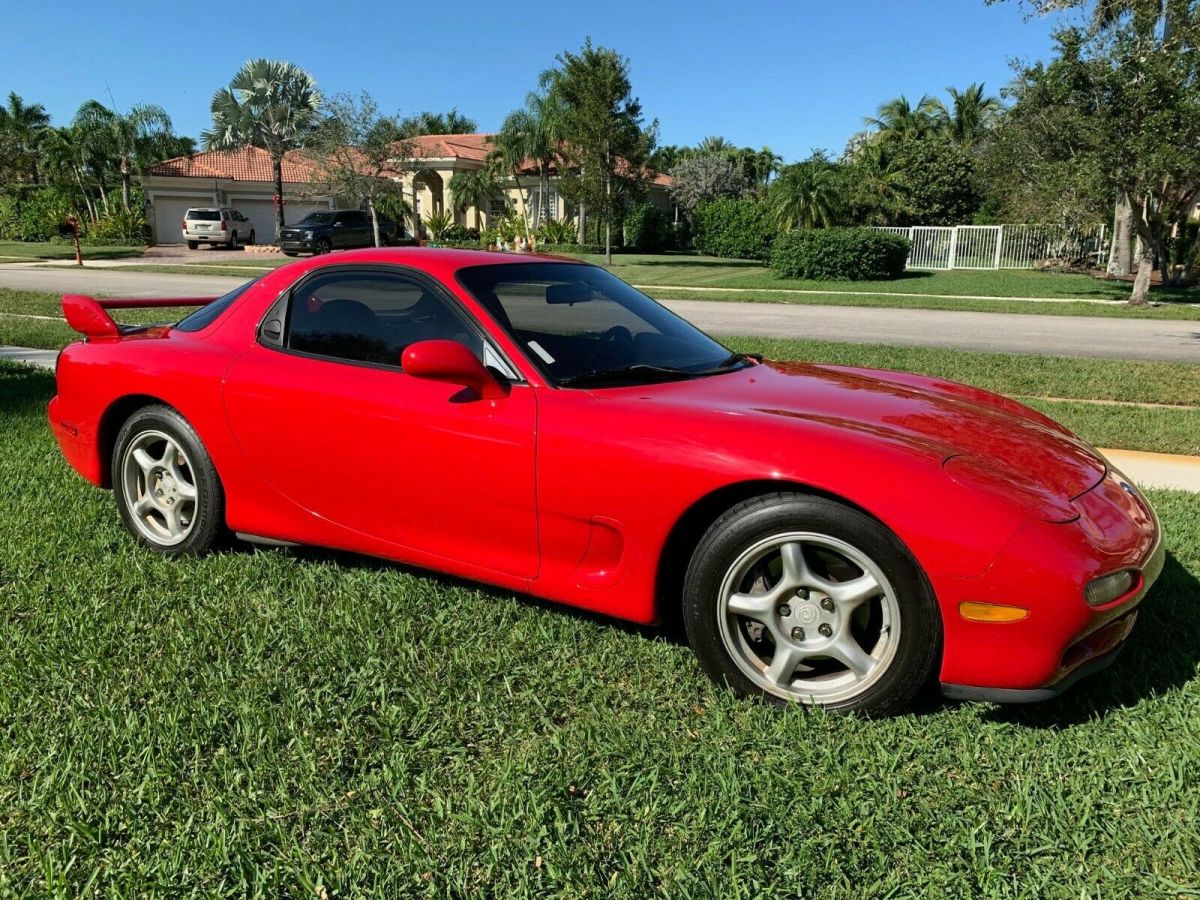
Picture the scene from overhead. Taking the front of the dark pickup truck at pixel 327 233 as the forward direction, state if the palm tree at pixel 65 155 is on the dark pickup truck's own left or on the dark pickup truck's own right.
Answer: on the dark pickup truck's own right

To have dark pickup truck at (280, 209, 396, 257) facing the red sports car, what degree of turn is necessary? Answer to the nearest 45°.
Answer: approximately 45° to its left

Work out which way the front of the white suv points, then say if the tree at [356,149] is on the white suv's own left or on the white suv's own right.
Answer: on the white suv's own right

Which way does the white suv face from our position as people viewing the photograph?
facing away from the viewer and to the right of the viewer

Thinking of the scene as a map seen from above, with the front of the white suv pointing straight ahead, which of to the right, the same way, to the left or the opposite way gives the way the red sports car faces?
to the right

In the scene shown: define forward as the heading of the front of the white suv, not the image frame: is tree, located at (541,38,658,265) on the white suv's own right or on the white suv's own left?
on the white suv's own right

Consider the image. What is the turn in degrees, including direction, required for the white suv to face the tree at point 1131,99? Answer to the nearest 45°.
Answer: approximately 90° to its right

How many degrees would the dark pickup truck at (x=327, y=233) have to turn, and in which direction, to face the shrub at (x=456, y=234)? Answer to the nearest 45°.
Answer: approximately 180°

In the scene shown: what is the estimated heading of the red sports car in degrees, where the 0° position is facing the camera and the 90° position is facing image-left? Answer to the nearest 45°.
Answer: approximately 315°

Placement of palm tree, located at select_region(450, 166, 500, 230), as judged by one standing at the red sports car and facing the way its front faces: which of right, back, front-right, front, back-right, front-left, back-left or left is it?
back-left

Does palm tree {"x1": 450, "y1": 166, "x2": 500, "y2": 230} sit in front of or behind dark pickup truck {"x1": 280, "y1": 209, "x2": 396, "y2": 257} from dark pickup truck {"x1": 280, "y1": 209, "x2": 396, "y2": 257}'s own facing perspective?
behind

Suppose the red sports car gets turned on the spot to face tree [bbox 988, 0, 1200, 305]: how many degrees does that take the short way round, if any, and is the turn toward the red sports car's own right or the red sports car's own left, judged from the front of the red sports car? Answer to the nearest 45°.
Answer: approximately 90° to the red sports car's own left

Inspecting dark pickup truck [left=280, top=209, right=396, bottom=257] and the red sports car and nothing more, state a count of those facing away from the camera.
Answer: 0

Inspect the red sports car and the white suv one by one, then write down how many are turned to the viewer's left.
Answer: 0

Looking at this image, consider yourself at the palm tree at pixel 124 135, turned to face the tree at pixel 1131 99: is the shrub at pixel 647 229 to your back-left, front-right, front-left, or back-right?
front-left
